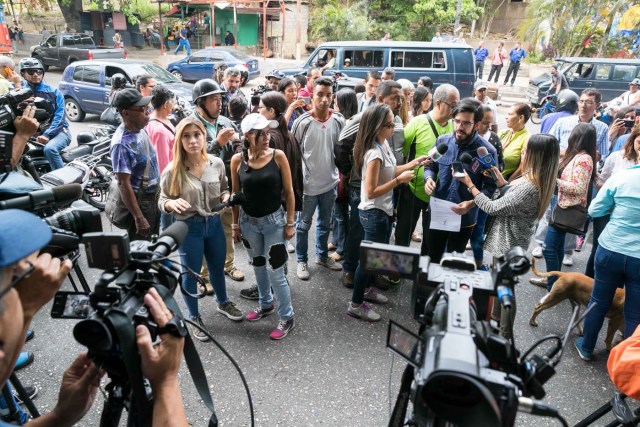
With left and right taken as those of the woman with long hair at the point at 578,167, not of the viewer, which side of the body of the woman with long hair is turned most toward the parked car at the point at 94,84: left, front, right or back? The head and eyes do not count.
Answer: front

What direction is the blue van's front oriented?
to the viewer's left

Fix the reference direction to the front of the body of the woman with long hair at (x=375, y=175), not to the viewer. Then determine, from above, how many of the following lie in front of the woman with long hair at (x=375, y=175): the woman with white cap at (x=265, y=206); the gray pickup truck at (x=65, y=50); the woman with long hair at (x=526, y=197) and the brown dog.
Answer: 2

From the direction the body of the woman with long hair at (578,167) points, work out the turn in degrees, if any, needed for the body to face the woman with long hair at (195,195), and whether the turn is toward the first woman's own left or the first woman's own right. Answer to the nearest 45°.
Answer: approximately 45° to the first woman's own left

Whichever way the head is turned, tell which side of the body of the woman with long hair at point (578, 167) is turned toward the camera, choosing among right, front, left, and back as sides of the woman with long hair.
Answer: left

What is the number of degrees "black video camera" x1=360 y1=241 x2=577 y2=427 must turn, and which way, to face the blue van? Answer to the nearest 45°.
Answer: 0° — it already faces it

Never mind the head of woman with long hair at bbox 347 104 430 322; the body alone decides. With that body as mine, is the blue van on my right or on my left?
on my left

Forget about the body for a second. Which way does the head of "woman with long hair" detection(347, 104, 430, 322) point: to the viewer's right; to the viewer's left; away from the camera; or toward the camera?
to the viewer's right

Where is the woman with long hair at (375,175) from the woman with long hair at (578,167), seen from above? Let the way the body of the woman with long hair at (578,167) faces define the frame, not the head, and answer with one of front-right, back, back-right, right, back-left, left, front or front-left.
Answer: front-left

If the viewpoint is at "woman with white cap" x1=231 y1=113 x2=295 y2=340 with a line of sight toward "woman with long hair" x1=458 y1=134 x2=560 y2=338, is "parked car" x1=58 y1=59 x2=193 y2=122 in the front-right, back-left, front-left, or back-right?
back-left

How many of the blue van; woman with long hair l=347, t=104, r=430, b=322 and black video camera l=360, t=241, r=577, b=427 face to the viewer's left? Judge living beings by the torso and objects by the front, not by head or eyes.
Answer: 1

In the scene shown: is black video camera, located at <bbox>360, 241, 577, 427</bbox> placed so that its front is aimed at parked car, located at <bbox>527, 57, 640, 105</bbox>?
yes

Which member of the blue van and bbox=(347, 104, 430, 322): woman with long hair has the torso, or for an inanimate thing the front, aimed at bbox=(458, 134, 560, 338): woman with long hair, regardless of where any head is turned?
bbox=(347, 104, 430, 322): woman with long hair

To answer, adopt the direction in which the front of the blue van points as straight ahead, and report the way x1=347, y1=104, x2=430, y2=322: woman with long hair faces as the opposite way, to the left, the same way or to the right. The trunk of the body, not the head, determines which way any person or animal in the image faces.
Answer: the opposite way

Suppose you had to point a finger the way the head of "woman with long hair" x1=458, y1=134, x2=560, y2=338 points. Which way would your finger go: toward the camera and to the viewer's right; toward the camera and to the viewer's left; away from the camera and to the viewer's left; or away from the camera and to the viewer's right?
away from the camera and to the viewer's left

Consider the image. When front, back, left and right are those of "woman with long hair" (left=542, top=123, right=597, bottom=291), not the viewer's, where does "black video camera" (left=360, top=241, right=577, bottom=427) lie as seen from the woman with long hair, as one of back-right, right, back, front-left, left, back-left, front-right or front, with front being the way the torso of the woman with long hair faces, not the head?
left
